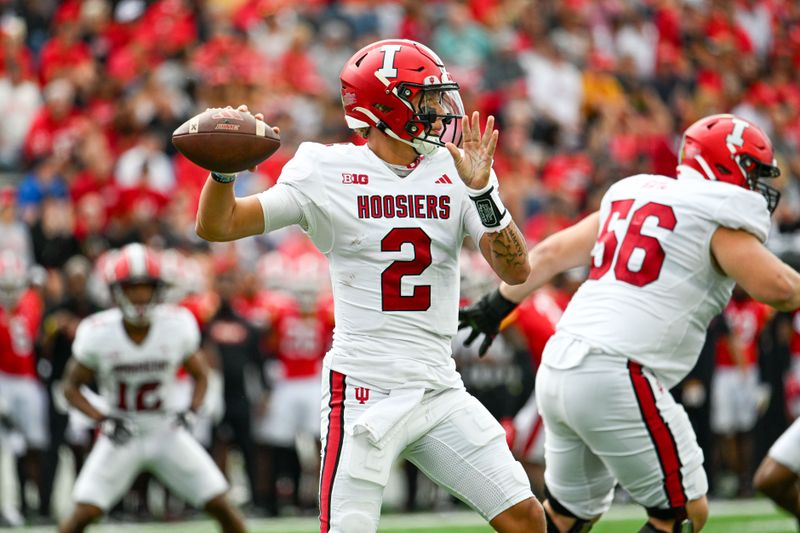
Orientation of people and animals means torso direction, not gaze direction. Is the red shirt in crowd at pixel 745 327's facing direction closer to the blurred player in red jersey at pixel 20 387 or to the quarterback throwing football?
the quarterback throwing football

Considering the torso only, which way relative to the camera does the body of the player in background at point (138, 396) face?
toward the camera

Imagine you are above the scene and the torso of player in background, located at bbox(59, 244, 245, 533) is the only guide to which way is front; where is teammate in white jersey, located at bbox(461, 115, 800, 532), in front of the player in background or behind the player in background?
in front

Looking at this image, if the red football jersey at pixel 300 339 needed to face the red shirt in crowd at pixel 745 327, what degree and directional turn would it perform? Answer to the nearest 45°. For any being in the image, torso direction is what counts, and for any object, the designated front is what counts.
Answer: approximately 90° to its left

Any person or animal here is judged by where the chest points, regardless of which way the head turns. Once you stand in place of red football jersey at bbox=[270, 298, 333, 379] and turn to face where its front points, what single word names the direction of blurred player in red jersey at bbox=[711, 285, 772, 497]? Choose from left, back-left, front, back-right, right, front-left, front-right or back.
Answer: left

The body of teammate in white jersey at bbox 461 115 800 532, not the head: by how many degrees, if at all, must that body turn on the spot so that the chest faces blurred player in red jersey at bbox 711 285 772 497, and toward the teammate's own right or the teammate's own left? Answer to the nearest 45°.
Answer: approximately 45° to the teammate's own left

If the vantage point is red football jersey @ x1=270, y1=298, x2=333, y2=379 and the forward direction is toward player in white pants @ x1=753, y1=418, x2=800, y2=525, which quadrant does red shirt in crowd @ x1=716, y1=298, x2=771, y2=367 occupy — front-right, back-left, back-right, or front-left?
front-left

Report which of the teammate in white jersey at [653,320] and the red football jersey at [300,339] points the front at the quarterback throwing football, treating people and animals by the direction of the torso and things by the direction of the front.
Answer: the red football jersey

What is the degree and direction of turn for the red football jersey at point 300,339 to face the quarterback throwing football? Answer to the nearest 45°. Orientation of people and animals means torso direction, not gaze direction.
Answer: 0° — it already faces them

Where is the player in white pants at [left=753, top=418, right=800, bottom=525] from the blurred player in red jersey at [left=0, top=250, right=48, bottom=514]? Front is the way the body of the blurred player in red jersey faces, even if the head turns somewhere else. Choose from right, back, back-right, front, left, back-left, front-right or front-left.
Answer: front-left

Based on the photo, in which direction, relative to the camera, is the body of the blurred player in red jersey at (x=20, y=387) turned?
toward the camera

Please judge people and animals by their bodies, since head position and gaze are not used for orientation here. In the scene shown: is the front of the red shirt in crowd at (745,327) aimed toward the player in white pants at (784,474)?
yes

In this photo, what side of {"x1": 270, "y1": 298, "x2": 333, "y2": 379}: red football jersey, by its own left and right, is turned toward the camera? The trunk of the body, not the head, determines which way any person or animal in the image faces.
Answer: front

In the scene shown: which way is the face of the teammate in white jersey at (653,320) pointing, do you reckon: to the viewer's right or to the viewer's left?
to the viewer's right
